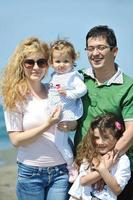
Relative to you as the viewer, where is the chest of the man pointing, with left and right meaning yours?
facing the viewer and to the left of the viewer

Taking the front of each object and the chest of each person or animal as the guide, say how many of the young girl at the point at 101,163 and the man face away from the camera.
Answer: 0

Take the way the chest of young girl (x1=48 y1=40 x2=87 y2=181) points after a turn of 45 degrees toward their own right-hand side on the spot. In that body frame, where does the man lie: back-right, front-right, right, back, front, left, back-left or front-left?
back

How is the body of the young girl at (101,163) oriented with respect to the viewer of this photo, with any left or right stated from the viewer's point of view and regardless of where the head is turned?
facing the viewer

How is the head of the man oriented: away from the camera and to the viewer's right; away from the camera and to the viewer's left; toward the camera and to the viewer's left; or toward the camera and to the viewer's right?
toward the camera and to the viewer's left
